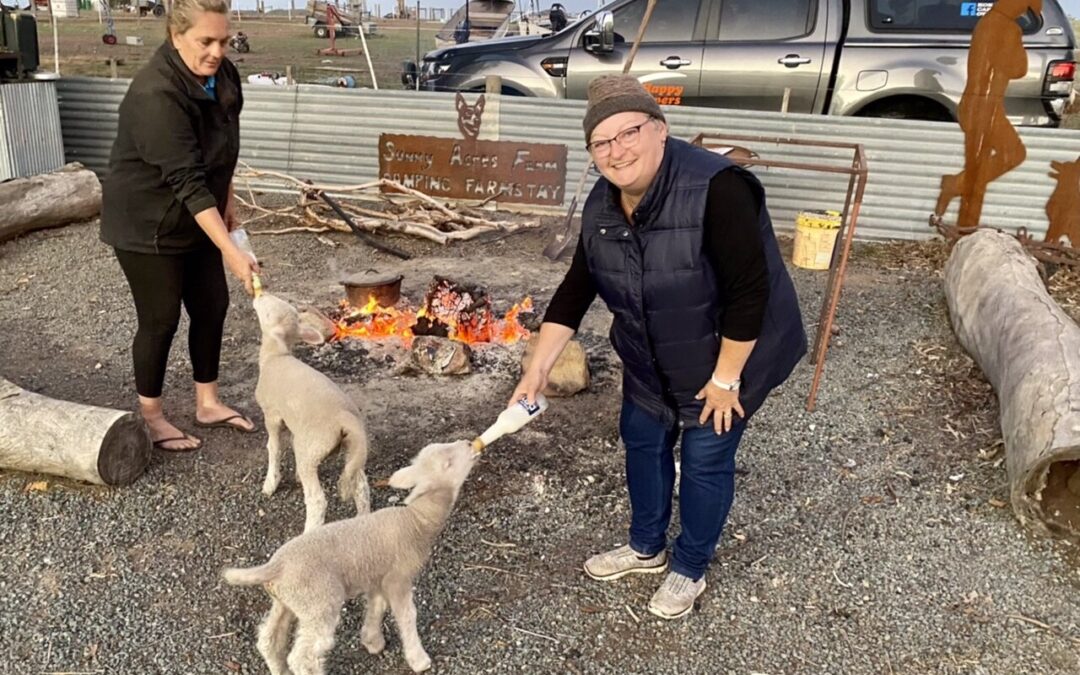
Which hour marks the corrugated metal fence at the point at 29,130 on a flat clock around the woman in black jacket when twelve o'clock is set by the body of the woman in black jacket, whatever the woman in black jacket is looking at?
The corrugated metal fence is roughly at 7 o'clock from the woman in black jacket.

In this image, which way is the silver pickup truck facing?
to the viewer's left

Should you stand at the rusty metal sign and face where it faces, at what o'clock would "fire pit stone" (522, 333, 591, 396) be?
The fire pit stone is roughly at 12 o'clock from the rusty metal sign.

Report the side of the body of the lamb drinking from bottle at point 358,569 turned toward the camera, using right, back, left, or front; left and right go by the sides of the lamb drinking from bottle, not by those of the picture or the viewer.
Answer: right

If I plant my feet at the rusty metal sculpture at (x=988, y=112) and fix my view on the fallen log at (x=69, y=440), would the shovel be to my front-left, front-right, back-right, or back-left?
front-right

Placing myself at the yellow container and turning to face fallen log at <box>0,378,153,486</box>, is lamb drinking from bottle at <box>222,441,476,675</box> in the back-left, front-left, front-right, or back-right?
front-left

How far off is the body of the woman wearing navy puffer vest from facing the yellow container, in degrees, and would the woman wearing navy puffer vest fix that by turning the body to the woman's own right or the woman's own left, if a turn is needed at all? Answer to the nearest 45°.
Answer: approximately 135° to the woman's own right

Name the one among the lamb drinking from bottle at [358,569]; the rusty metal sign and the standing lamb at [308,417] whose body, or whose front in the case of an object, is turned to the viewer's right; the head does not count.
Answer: the lamb drinking from bottle

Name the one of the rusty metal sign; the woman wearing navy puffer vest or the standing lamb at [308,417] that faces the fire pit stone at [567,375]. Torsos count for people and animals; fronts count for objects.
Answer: the rusty metal sign

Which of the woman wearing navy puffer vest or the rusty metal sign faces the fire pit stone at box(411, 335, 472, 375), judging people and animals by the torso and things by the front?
the rusty metal sign

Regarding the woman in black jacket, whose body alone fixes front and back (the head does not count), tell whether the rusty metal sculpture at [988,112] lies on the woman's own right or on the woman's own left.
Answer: on the woman's own left

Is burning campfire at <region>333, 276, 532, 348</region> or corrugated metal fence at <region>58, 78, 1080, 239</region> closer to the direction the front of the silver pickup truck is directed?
the corrugated metal fence

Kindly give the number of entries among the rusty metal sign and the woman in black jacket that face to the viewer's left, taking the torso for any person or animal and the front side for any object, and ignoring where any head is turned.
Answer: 0

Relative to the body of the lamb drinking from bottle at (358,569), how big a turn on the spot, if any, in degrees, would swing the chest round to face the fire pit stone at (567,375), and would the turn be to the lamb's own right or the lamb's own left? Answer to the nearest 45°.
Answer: approximately 45° to the lamb's own left
